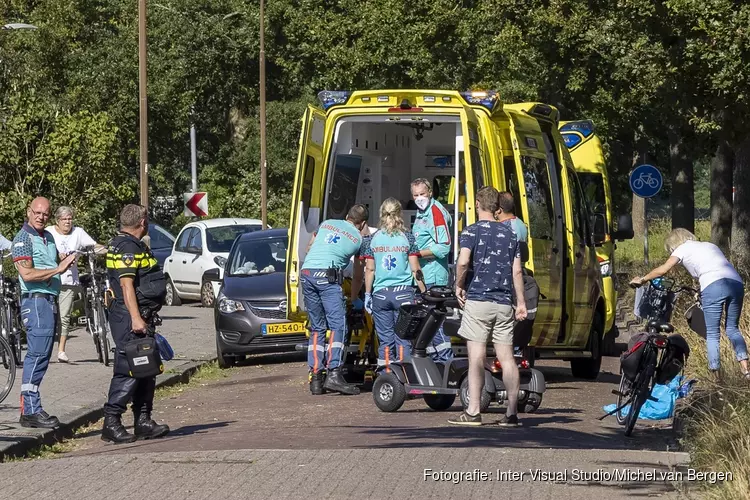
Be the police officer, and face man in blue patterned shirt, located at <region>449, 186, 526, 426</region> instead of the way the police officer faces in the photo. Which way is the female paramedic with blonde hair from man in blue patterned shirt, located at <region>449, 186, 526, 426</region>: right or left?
left

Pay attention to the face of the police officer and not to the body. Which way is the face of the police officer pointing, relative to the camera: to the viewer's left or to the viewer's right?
to the viewer's right

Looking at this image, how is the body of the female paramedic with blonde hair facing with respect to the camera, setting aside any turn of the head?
away from the camera

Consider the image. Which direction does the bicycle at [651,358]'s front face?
away from the camera

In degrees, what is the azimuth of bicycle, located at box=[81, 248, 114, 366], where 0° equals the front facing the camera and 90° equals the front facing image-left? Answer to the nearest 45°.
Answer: approximately 0°

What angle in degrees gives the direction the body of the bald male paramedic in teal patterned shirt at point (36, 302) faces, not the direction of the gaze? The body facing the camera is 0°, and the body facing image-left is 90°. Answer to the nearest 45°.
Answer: approximately 315°

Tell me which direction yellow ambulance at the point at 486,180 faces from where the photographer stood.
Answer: facing away from the viewer

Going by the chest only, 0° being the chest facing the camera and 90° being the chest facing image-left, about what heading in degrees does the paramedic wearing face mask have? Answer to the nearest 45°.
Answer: approximately 45°

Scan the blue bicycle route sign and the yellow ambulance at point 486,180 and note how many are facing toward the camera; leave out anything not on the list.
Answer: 1

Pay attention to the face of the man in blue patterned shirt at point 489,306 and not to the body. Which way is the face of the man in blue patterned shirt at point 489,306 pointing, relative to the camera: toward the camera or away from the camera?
away from the camera

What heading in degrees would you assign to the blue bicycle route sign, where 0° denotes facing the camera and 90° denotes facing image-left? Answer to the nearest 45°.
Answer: approximately 0°

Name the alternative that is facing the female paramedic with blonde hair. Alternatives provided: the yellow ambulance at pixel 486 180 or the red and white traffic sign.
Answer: the red and white traffic sign
